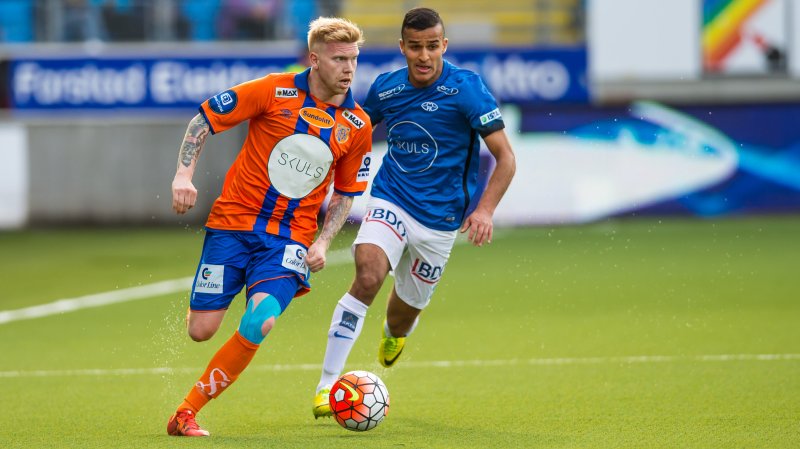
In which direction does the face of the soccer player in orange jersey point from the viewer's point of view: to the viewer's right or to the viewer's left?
to the viewer's right

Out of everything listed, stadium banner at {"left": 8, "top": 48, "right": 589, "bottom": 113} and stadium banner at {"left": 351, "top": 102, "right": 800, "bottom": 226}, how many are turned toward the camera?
2

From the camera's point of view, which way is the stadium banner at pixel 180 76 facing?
toward the camera

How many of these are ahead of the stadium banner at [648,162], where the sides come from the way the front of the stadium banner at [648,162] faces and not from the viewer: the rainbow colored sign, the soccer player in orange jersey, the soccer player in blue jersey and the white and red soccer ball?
3

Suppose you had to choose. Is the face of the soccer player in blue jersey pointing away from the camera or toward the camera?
toward the camera

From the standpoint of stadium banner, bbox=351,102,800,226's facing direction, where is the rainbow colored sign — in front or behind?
behind

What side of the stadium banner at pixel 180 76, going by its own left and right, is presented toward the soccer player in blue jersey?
front

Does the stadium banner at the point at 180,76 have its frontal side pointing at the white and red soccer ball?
yes

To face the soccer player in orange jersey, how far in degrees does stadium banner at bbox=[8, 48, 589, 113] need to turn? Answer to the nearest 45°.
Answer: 0° — it already faces them

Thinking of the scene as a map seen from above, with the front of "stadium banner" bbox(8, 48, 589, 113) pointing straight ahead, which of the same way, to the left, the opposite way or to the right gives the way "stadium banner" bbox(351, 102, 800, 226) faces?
the same way

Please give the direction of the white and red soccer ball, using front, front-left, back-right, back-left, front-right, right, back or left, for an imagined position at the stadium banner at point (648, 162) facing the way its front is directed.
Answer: front

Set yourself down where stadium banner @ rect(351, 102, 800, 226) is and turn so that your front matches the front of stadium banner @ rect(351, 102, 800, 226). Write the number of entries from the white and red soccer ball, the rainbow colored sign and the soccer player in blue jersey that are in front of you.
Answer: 2
